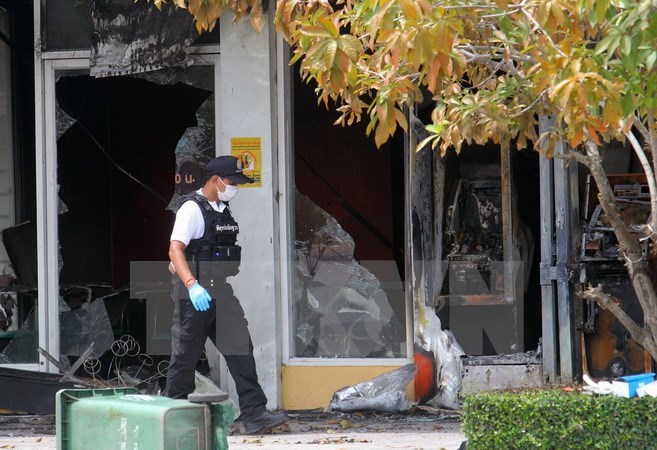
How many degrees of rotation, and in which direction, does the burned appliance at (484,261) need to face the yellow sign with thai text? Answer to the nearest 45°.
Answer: approximately 90° to its right

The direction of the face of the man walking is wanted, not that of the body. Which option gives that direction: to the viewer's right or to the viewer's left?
to the viewer's right

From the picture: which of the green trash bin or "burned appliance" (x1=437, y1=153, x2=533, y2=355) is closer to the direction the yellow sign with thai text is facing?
the green trash bin

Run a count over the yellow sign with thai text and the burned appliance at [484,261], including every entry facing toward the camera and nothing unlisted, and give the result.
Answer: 2

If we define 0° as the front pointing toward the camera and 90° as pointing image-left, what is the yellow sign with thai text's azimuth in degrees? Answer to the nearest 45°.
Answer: approximately 0°

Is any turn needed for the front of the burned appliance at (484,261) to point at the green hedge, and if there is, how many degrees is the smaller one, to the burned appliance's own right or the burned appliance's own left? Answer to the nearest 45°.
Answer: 0° — it already faces it

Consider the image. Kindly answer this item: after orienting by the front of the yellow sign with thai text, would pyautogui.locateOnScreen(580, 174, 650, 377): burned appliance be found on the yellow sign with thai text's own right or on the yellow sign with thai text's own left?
on the yellow sign with thai text's own left

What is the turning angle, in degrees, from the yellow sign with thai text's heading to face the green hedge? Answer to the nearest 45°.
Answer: approximately 45° to its left
